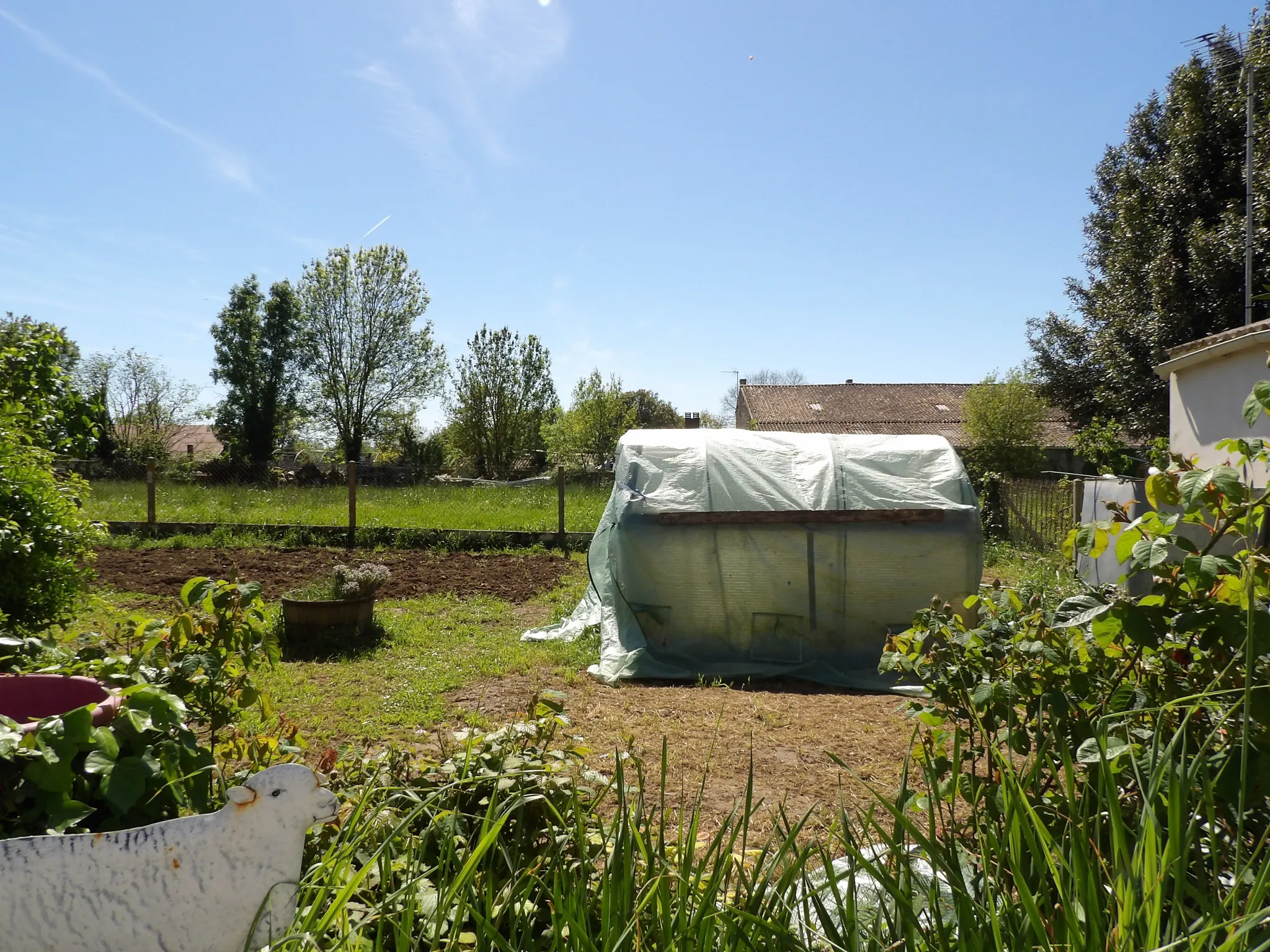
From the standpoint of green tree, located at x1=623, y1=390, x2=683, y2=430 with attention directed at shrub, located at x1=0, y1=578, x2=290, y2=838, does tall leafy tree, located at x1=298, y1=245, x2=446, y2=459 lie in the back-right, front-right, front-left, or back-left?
front-right

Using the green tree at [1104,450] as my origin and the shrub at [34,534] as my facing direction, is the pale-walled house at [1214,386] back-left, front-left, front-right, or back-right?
front-left

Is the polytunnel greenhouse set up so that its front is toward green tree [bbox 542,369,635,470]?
no
